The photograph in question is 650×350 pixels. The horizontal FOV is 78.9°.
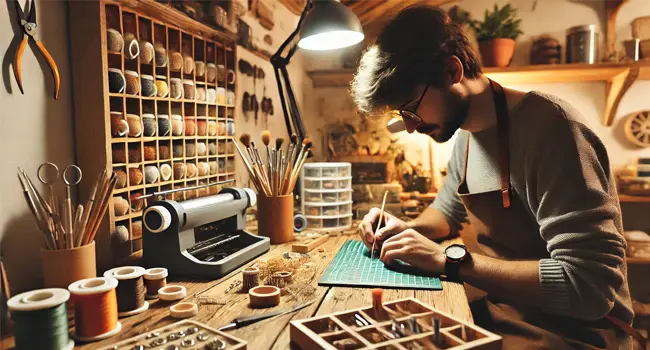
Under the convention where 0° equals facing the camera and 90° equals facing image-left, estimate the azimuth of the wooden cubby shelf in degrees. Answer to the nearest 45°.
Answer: approximately 315°

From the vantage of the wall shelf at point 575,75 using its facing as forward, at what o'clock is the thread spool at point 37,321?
The thread spool is roughly at 1 o'clock from the wall shelf.

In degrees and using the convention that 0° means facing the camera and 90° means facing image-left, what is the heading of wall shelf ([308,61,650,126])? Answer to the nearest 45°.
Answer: approximately 0°

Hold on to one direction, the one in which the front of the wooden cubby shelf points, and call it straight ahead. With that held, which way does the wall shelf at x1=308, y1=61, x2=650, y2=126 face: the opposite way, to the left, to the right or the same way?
to the right
